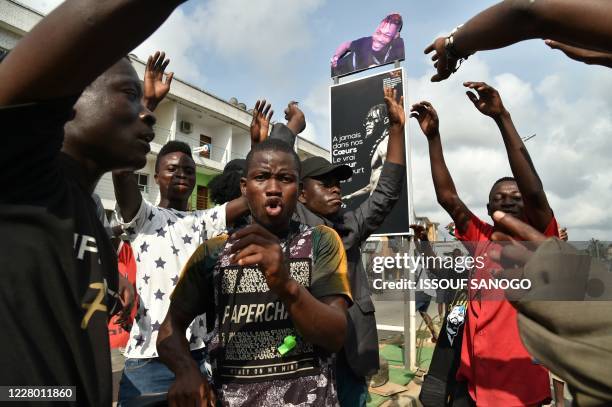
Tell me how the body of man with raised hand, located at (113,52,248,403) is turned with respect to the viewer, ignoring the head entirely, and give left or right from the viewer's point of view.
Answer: facing the viewer

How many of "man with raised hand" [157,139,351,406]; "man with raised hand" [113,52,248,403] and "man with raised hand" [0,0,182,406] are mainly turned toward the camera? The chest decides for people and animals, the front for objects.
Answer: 2

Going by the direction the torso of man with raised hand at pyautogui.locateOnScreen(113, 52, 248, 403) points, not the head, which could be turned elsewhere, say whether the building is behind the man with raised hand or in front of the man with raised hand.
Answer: behind

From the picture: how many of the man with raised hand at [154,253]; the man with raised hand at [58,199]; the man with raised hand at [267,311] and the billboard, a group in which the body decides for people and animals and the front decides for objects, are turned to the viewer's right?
1

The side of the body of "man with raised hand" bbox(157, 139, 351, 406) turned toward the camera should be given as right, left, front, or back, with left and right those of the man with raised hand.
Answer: front

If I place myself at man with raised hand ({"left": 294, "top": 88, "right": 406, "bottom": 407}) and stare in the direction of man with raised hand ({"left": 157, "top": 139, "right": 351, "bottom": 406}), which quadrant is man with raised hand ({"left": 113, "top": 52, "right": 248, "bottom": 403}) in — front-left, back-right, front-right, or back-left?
front-right

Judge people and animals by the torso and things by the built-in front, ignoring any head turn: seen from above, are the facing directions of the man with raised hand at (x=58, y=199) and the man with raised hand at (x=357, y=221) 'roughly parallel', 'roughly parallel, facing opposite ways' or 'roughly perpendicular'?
roughly perpendicular

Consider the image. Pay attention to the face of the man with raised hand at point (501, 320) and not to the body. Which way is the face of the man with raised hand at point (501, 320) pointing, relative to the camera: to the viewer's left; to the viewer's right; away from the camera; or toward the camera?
toward the camera

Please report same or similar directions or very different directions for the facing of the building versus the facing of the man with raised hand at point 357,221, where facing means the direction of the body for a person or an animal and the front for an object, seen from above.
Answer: same or similar directions

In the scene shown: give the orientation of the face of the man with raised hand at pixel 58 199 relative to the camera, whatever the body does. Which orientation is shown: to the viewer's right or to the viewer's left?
to the viewer's right

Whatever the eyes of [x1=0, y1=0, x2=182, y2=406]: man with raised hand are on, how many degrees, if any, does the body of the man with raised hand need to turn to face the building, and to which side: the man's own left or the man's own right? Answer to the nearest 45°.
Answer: approximately 90° to the man's own left

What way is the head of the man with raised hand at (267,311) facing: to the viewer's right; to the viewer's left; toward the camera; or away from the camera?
toward the camera

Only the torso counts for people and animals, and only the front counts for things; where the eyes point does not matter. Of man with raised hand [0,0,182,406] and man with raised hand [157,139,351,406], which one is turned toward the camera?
man with raised hand [157,139,351,406]

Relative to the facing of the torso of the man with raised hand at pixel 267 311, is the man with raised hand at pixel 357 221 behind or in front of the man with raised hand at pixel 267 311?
behind

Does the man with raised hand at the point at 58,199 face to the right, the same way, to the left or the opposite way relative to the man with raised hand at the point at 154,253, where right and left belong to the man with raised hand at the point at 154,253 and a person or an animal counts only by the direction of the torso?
to the left

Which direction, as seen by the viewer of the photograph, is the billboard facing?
facing the viewer and to the left of the viewer

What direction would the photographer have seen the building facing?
facing the viewer and to the right of the viewer
